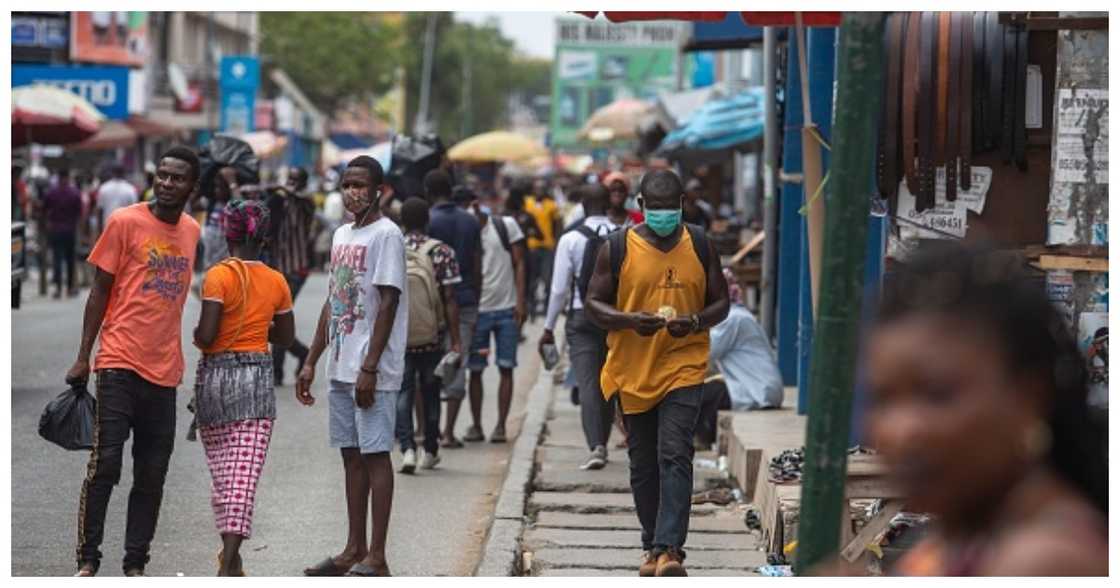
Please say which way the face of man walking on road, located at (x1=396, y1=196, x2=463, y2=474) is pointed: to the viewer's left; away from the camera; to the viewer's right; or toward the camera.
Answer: away from the camera

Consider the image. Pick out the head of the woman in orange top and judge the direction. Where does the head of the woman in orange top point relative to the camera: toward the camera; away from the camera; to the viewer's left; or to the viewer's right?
away from the camera

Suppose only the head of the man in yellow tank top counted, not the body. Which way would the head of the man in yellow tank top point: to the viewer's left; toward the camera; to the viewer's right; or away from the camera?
toward the camera

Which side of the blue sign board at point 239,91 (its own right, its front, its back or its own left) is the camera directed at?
front

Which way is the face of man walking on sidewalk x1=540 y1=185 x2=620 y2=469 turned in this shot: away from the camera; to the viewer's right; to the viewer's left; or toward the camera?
away from the camera

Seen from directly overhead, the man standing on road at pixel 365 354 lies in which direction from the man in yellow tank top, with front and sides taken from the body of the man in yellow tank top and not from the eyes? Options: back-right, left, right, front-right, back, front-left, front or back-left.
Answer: right

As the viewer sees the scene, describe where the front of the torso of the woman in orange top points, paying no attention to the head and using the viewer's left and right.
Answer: facing away from the viewer

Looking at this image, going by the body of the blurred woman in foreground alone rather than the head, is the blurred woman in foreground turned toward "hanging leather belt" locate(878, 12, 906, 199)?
no

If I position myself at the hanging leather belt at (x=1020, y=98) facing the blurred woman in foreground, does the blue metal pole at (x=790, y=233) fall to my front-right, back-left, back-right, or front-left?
back-right

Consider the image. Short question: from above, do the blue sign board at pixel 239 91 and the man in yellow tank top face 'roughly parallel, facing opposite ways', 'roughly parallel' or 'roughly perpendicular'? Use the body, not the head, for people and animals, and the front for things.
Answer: roughly parallel
